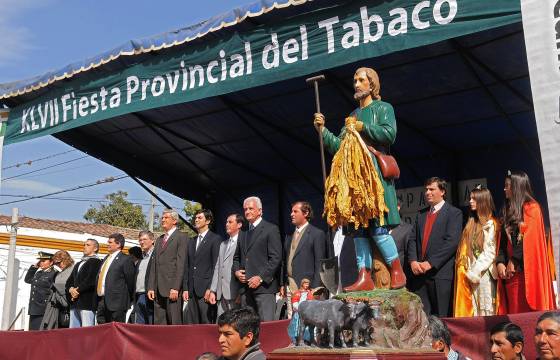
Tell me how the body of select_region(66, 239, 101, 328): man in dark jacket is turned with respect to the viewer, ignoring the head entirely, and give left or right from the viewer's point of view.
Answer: facing the viewer and to the left of the viewer

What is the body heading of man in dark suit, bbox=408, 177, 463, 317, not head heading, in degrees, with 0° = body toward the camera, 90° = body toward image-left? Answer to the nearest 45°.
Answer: approximately 45°

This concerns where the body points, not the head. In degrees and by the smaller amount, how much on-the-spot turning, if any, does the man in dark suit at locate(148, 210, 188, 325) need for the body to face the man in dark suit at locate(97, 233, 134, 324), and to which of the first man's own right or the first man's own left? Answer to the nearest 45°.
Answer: approximately 90° to the first man's own right

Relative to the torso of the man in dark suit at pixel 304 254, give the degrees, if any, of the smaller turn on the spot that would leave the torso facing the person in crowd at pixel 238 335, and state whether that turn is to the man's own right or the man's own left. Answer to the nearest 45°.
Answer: approximately 45° to the man's own left

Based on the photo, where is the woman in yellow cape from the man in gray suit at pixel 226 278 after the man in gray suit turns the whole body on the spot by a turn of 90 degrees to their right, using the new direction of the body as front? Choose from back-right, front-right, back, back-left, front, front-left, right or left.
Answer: back

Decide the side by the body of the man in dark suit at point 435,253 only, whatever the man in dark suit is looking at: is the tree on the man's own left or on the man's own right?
on the man's own right

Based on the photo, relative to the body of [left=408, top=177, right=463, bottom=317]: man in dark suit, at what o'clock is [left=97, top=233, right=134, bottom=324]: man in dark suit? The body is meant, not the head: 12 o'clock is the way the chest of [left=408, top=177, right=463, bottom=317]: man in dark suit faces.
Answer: [left=97, top=233, right=134, bottom=324]: man in dark suit is roughly at 2 o'clock from [left=408, top=177, right=463, bottom=317]: man in dark suit.

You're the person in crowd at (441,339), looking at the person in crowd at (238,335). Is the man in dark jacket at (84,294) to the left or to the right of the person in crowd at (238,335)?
right

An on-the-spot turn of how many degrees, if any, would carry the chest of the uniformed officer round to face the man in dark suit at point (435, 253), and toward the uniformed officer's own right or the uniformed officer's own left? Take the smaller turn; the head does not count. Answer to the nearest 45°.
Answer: approximately 90° to the uniformed officer's own left

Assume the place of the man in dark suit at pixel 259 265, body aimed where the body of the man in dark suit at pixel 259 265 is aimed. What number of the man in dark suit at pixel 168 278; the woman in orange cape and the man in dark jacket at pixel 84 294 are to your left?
1

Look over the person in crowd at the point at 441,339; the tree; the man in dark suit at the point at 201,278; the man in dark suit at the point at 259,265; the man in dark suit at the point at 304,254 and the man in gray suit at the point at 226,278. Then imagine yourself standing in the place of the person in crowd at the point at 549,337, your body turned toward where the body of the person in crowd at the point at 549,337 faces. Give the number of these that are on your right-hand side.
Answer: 6

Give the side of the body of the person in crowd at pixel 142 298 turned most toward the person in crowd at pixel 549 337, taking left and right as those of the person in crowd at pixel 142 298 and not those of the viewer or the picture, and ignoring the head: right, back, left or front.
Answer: left

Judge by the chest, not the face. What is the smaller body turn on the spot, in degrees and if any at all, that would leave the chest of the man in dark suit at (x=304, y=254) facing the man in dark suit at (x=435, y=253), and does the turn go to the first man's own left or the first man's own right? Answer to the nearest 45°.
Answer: approximately 90° to the first man's own left

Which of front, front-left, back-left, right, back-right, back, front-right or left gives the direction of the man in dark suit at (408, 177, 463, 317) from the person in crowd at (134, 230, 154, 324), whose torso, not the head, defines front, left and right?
left

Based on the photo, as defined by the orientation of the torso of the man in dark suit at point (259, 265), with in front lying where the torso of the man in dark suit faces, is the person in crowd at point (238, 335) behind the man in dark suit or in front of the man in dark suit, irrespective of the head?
in front

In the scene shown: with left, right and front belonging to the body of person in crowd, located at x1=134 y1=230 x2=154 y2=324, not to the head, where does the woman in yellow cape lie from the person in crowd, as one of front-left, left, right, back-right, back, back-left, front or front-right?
left

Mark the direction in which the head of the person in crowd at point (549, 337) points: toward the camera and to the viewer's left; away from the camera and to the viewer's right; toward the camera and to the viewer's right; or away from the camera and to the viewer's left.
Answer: toward the camera and to the viewer's left
